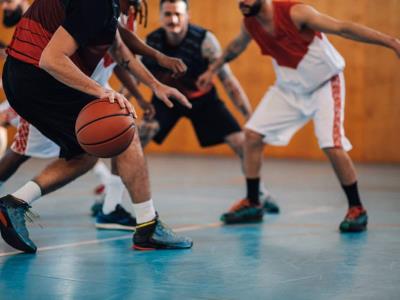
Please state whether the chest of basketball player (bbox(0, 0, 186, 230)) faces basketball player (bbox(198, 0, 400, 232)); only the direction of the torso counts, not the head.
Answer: yes

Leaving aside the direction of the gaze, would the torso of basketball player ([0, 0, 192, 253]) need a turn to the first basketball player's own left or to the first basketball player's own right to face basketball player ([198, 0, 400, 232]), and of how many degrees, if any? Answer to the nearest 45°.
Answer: approximately 45° to the first basketball player's own left

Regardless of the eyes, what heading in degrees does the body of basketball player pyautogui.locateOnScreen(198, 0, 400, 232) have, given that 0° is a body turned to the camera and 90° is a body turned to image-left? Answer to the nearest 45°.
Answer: approximately 45°

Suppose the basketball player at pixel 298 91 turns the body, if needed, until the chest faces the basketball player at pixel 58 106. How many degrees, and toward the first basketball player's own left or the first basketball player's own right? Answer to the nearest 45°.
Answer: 0° — they already face them

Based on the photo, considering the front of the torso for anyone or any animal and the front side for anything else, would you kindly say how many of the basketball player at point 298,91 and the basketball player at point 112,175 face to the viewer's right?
1

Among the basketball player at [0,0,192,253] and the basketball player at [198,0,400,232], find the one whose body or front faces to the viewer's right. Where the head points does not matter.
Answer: the basketball player at [0,0,192,253]

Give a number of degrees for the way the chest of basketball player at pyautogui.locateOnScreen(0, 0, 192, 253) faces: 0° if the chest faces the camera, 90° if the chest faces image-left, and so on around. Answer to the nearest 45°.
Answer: approximately 270°

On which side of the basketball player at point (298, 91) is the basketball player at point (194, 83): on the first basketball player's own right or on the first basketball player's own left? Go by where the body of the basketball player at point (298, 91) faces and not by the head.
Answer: on the first basketball player's own right
